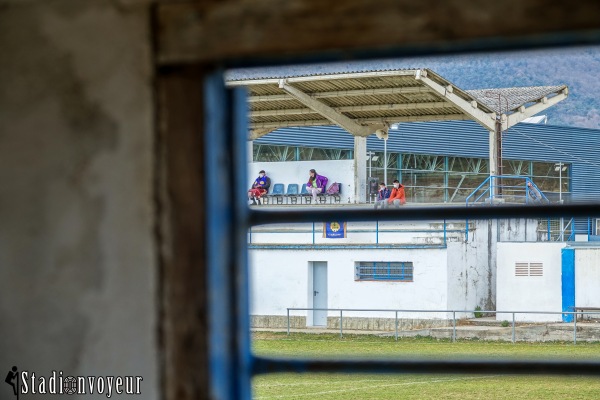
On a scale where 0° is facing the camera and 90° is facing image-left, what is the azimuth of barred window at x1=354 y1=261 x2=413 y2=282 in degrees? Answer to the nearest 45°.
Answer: approximately 0°

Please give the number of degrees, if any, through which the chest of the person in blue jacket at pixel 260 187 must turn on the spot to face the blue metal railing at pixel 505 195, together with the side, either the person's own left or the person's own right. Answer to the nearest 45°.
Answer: approximately 90° to the person's own left

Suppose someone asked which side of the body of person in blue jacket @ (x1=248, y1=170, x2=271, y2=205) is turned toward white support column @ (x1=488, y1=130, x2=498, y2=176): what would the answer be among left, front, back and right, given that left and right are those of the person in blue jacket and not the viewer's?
left

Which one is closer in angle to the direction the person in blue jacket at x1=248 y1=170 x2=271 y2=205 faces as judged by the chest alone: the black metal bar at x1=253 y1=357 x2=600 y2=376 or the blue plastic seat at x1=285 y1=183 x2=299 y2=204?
the black metal bar

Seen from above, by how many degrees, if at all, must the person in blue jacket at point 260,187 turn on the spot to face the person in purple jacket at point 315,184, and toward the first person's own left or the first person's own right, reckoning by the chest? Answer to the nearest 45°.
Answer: approximately 135° to the first person's own left

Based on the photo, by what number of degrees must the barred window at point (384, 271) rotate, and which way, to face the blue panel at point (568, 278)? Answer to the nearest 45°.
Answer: approximately 90° to its left

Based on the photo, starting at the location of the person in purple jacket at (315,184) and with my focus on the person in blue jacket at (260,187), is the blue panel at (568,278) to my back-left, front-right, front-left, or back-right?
back-left

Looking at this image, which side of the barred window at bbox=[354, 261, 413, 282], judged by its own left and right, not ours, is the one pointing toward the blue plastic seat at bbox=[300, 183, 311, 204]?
back
